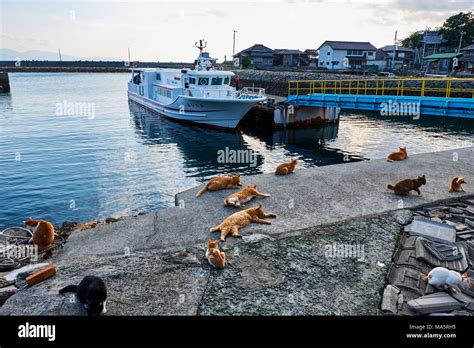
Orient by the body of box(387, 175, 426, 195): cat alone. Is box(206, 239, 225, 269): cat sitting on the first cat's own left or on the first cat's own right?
on the first cat's own right

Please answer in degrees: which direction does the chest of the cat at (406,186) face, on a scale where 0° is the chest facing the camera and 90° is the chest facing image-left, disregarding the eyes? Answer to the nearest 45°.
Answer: approximately 270°

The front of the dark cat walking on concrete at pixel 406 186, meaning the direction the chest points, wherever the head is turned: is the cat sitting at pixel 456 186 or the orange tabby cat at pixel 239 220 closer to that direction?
the cat sitting
